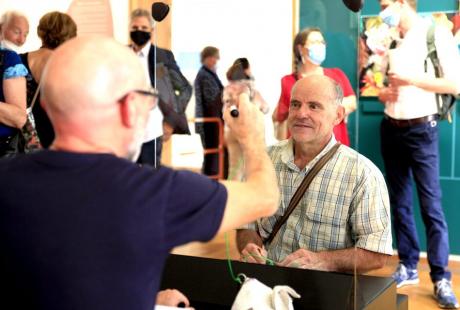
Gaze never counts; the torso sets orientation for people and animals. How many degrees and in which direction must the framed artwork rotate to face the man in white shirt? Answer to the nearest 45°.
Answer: approximately 45° to its left

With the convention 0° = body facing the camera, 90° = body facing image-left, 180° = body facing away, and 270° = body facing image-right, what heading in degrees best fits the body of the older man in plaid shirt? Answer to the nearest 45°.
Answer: approximately 45°

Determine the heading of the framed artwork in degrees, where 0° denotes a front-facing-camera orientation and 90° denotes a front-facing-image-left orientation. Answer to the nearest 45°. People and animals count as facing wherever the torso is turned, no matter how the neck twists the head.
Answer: approximately 0°

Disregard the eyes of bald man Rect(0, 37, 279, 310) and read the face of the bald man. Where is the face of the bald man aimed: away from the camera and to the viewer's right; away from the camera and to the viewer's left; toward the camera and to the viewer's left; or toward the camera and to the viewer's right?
away from the camera and to the viewer's right

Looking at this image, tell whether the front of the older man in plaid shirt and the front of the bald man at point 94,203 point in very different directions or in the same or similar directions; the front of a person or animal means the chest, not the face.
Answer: very different directions

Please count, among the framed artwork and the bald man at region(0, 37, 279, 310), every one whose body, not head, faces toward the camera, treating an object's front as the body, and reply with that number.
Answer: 1

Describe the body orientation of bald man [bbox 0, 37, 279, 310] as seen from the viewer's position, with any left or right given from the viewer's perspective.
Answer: facing away from the viewer and to the right of the viewer

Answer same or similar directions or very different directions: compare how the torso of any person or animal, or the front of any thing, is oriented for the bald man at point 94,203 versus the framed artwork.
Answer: very different directions
